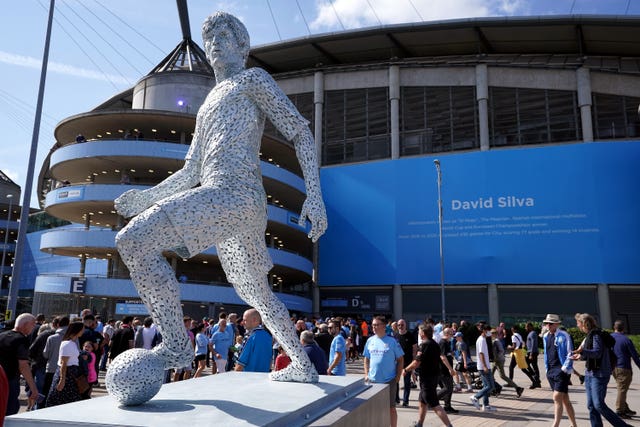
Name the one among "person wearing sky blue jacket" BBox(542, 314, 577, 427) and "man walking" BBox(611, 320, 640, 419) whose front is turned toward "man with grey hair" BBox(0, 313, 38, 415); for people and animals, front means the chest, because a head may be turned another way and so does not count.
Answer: the person wearing sky blue jacket

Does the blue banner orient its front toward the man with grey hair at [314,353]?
yes

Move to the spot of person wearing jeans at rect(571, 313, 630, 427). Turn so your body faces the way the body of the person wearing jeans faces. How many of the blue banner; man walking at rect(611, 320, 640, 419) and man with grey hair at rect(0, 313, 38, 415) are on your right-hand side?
2

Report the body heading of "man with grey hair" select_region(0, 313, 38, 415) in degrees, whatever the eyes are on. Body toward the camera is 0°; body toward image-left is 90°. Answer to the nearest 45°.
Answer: approximately 270°
